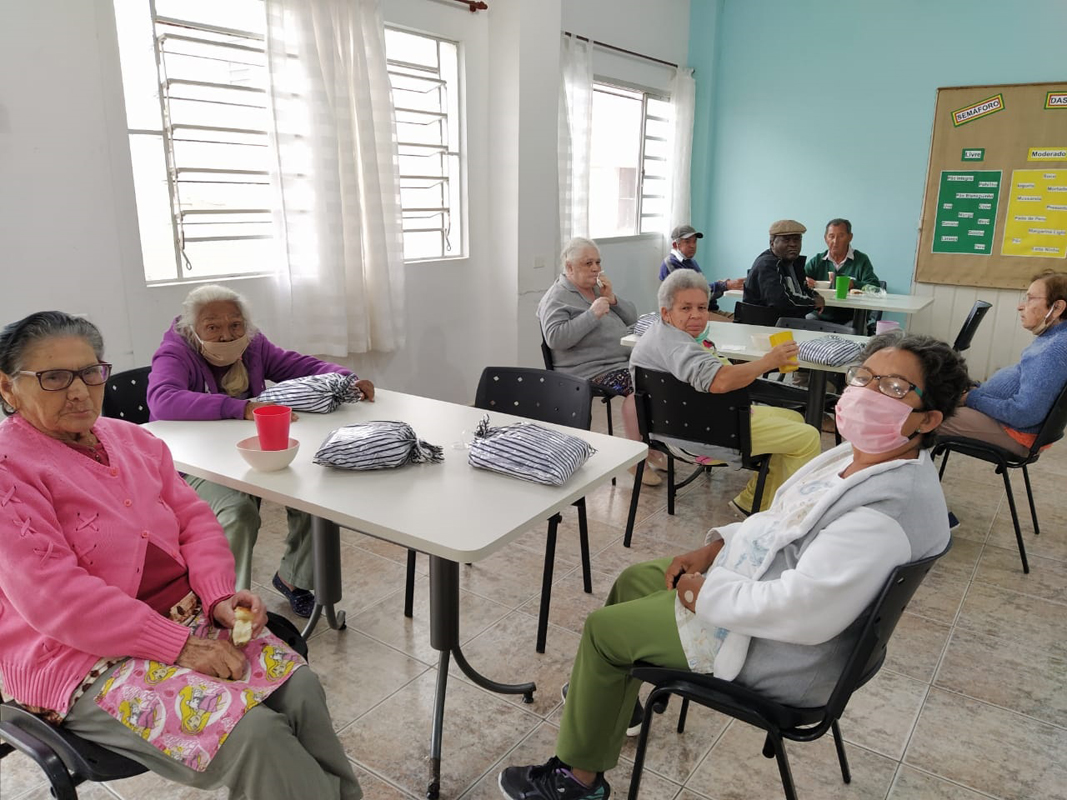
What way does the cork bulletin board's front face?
toward the camera

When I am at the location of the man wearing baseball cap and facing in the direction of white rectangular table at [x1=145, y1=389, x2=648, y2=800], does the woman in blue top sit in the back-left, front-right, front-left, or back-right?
front-left

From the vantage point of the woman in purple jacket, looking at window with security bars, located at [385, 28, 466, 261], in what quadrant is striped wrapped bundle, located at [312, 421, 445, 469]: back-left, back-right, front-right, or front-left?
back-right

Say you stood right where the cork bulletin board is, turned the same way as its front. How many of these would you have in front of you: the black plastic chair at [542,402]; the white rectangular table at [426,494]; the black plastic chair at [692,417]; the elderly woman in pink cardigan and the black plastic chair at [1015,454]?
5

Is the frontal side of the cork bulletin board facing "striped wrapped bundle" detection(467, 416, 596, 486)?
yes

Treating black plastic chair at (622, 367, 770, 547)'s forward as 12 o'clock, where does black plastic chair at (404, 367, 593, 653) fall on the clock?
black plastic chair at (404, 367, 593, 653) is roughly at 6 o'clock from black plastic chair at (622, 367, 770, 547).

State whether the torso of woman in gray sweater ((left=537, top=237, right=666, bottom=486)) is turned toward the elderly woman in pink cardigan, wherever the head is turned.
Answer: no

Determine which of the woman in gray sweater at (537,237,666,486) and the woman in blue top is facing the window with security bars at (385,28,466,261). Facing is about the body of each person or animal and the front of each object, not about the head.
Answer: the woman in blue top

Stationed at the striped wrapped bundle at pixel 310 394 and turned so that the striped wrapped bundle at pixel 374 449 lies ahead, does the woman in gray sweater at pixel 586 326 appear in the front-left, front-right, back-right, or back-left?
back-left

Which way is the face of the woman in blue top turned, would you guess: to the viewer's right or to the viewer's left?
to the viewer's left

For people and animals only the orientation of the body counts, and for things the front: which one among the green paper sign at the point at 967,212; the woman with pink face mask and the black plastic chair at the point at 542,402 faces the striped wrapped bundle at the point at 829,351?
the green paper sign

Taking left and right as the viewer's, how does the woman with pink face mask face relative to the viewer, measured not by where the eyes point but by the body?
facing the viewer and to the left of the viewer

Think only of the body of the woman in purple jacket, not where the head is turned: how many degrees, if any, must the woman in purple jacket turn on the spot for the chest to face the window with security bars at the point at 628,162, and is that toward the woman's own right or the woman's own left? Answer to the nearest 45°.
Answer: approximately 90° to the woman's own left

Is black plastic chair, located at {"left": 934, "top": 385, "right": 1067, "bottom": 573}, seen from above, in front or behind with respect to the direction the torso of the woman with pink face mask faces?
behind

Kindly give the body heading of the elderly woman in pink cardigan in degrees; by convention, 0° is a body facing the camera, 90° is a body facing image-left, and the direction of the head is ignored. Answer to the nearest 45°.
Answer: approximately 315°

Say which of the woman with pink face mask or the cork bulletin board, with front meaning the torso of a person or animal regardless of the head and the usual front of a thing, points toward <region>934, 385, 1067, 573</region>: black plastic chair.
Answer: the cork bulletin board

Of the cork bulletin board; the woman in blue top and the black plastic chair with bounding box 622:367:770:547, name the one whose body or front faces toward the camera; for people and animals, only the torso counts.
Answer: the cork bulletin board

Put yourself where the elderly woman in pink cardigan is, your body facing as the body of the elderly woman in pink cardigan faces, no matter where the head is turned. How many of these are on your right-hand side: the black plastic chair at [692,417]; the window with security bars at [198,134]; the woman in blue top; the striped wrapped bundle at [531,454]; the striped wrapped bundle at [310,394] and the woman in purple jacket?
0

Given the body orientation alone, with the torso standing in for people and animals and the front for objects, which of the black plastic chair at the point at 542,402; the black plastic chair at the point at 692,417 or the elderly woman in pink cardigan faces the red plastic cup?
the black plastic chair at the point at 542,402
